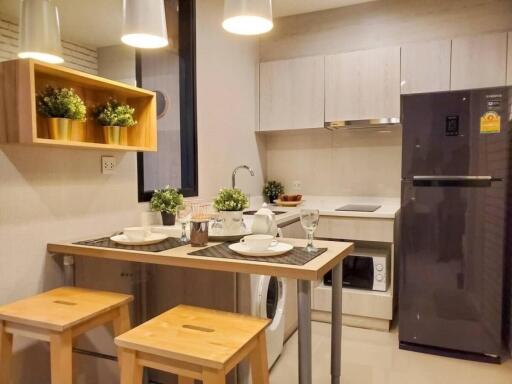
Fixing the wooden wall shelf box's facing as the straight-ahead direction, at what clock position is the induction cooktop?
The induction cooktop is roughly at 10 o'clock from the wooden wall shelf box.

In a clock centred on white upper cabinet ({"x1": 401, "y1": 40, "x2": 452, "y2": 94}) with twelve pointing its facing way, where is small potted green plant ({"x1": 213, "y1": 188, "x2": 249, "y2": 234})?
The small potted green plant is roughly at 1 o'clock from the white upper cabinet.

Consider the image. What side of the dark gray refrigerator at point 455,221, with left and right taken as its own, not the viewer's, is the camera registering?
front

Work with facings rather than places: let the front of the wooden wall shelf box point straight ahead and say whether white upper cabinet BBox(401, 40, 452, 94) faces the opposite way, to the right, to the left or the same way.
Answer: to the right

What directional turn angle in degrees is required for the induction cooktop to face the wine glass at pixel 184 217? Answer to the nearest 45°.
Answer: approximately 45° to its right

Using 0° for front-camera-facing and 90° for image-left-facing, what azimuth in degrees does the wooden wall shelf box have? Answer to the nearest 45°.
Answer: approximately 315°

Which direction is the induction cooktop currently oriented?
toward the camera

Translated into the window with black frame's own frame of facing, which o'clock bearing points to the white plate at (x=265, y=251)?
The white plate is roughly at 1 o'clock from the window with black frame.

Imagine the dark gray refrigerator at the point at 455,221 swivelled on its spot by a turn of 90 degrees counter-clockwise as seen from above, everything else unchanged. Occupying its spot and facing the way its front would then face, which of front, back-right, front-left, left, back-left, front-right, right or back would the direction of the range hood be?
back-left

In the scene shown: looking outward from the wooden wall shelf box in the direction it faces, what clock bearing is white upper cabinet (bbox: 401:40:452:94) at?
The white upper cabinet is roughly at 10 o'clock from the wooden wall shelf box.

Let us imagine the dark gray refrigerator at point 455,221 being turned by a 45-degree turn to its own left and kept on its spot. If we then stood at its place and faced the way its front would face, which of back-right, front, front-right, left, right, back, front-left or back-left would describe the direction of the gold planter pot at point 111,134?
right

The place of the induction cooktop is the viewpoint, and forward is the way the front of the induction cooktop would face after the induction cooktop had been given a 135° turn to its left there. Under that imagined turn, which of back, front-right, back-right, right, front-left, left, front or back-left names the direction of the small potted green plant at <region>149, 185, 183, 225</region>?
back

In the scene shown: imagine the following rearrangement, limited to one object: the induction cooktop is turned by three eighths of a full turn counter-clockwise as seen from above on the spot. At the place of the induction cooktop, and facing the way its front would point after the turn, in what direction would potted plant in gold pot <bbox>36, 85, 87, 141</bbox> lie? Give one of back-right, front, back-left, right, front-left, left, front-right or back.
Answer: back
